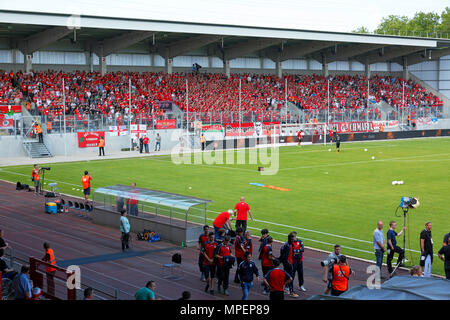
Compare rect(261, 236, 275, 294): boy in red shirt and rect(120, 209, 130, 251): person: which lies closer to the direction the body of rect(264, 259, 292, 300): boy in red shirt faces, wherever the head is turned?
the boy in red shirt

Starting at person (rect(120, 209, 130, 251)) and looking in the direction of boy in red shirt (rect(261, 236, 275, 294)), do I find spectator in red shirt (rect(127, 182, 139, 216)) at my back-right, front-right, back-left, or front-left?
back-left

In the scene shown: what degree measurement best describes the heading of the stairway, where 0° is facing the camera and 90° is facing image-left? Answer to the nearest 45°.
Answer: approximately 315°

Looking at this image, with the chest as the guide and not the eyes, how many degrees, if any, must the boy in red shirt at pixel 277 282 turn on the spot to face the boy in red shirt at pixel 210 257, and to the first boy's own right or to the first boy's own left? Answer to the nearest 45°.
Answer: approximately 45° to the first boy's own left

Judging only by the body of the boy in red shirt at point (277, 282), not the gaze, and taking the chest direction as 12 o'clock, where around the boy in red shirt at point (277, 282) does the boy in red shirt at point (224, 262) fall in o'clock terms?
the boy in red shirt at point (224, 262) is roughly at 11 o'clock from the boy in red shirt at point (277, 282).

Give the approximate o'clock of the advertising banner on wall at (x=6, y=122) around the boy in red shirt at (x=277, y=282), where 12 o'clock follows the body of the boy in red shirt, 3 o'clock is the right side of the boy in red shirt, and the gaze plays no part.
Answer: The advertising banner on wall is roughly at 11 o'clock from the boy in red shirt.

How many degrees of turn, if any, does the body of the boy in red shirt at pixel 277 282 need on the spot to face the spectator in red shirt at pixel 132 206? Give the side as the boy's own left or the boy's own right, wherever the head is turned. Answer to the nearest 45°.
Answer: approximately 45° to the boy's own left

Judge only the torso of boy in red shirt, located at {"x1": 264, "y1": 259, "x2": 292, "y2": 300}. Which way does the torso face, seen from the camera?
away from the camera

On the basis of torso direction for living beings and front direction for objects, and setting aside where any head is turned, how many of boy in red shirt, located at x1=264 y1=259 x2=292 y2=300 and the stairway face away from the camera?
1

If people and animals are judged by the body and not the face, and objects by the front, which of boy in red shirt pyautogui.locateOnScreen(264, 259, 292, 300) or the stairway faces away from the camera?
the boy in red shirt
